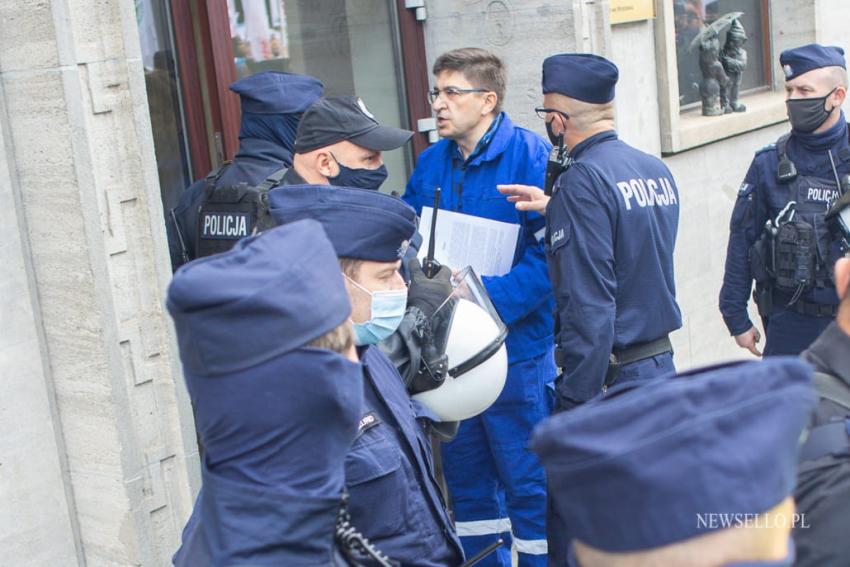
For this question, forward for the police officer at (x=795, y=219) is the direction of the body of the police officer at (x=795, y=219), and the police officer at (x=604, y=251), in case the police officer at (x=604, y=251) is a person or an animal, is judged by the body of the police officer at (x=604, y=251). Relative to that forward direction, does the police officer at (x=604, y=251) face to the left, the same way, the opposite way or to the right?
the opposite way

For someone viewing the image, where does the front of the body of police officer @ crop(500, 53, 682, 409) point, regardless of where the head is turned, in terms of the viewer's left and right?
facing away from the viewer and to the left of the viewer

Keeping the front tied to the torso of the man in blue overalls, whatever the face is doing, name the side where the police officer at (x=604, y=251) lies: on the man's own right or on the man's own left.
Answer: on the man's own left

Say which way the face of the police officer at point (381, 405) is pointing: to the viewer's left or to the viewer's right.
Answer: to the viewer's right

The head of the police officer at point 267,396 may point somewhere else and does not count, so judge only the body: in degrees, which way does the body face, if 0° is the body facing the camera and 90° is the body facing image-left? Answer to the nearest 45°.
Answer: approximately 225°
